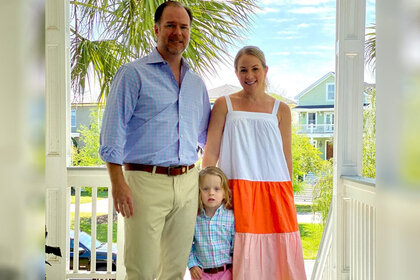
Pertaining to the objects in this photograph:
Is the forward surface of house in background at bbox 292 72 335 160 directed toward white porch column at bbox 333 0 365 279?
yes

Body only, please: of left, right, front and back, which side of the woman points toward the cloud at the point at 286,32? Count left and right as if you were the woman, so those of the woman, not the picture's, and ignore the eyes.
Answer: back

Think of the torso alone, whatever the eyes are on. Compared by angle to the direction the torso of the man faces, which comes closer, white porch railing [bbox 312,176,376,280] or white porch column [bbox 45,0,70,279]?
the white porch railing

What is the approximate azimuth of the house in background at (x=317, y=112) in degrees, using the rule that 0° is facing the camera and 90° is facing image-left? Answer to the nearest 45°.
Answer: approximately 0°

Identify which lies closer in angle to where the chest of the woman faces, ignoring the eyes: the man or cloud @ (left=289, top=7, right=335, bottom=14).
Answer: the man

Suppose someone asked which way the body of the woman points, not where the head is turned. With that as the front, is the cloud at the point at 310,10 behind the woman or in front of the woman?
behind

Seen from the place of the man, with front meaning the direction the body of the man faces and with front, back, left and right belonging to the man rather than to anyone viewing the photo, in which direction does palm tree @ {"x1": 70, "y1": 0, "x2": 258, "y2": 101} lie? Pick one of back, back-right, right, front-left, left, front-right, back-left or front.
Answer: back-left

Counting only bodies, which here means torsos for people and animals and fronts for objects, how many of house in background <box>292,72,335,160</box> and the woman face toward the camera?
2

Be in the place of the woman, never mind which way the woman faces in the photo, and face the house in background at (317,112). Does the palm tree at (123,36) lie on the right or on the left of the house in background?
left
